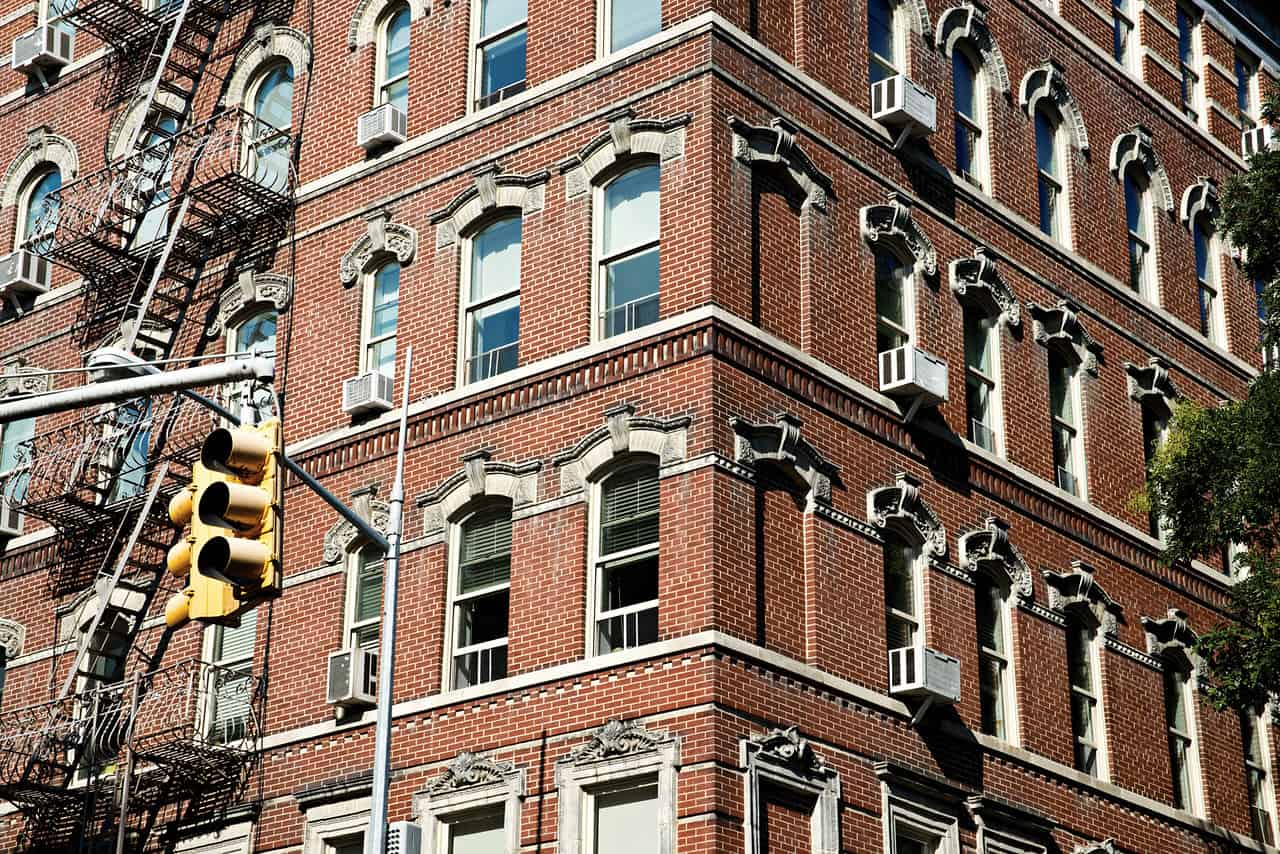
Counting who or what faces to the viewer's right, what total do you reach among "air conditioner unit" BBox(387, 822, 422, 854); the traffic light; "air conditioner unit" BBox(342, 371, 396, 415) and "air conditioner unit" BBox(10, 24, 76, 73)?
0

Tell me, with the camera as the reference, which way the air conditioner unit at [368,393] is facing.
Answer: facing the viewer and to the left of the viewer

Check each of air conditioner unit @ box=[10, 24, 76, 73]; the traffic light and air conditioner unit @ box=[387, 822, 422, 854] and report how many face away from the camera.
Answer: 0

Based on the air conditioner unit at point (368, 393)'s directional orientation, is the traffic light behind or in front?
in front

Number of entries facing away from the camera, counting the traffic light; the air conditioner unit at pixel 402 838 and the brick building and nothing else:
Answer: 0

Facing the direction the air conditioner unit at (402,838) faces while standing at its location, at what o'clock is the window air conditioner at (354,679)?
The window air conditioner is roughly at 4 o'clock from the air conditioner unit.

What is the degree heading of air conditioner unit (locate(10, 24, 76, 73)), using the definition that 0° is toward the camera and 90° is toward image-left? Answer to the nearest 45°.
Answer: approximately 45°
